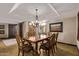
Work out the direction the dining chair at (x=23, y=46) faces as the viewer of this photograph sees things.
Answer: facing away from the viewer and to the right of the viewer

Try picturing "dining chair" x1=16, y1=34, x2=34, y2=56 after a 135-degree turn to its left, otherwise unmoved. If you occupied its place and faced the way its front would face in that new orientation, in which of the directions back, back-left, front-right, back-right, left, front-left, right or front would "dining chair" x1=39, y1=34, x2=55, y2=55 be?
back

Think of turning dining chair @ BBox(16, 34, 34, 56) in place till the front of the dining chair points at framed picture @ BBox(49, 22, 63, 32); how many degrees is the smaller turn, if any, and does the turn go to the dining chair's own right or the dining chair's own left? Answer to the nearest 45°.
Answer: approximately 45° to the dining chair's own right
